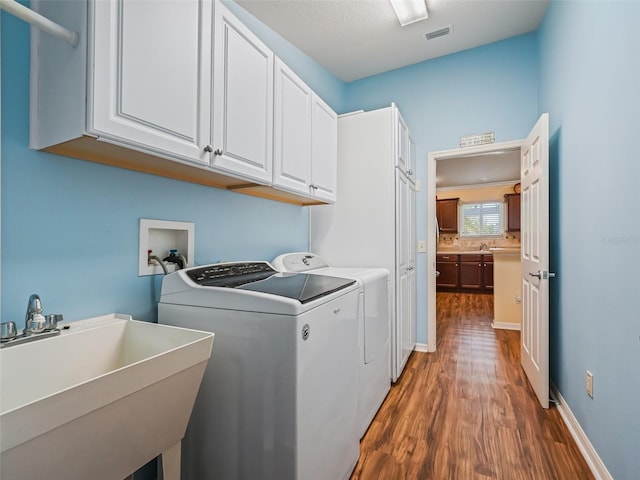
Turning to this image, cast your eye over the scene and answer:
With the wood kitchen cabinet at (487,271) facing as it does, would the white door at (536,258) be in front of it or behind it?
in front

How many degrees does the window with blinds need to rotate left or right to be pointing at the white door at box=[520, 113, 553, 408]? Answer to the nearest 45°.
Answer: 0° — it already faces it

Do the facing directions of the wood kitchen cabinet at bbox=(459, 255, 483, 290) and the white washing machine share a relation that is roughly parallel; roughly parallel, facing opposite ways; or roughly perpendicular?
roughly perpendicular

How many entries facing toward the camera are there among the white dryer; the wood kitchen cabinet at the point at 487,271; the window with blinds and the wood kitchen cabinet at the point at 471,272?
3

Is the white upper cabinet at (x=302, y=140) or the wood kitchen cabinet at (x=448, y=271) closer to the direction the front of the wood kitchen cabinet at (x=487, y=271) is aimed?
the white upper cabinet

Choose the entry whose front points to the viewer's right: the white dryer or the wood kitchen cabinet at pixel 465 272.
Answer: the white dryer

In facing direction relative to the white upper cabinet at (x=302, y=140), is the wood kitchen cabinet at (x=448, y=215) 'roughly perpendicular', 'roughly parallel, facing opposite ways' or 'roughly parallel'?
roughly perpendicular

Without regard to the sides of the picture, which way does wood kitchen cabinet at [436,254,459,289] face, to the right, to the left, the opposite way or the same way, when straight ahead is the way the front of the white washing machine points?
to the right

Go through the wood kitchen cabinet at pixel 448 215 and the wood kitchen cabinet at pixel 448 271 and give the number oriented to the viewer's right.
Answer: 0

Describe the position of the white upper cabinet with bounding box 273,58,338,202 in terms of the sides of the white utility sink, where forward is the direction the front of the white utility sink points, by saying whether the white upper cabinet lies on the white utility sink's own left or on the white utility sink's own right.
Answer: on the white utility sink's own left

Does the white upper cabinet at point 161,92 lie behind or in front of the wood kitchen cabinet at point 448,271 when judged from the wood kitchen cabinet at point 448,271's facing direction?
in front
